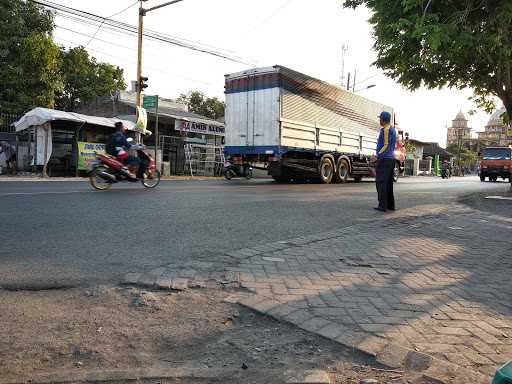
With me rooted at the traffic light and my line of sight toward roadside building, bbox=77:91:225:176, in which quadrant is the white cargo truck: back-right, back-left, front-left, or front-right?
back-right

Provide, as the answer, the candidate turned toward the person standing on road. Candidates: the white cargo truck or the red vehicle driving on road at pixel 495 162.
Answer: the red vehicle driving on road

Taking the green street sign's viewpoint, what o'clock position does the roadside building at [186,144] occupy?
The roadside building is roughly at 7 o'clock from the green street sign.

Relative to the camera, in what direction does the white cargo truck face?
facing away from the viewer and to the right of the viewer

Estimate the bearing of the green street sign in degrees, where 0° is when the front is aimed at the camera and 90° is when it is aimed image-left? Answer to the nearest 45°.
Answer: approximately 0°
